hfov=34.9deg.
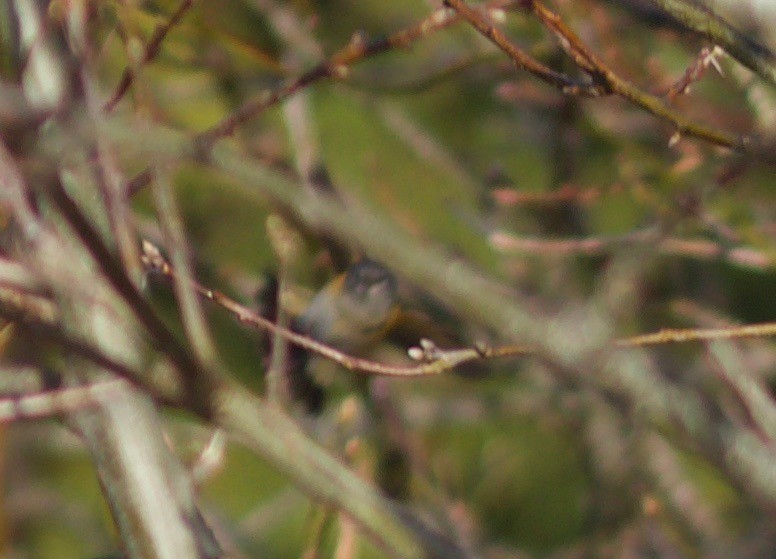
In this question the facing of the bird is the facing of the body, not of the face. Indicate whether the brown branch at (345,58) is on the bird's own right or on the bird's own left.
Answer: on the bird's own right

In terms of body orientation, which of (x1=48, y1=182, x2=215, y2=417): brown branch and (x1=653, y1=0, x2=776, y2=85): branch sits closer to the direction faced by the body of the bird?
the branch

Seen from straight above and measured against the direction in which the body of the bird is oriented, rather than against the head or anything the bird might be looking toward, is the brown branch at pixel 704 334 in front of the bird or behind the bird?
in front

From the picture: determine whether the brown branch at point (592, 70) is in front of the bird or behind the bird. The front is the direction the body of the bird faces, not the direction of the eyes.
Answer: in front

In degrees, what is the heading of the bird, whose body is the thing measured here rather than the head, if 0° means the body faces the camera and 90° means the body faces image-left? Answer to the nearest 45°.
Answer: approximately 315°

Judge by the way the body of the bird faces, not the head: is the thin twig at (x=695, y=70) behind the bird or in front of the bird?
in front

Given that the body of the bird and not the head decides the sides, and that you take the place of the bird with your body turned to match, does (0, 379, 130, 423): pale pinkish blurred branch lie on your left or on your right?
on your right
